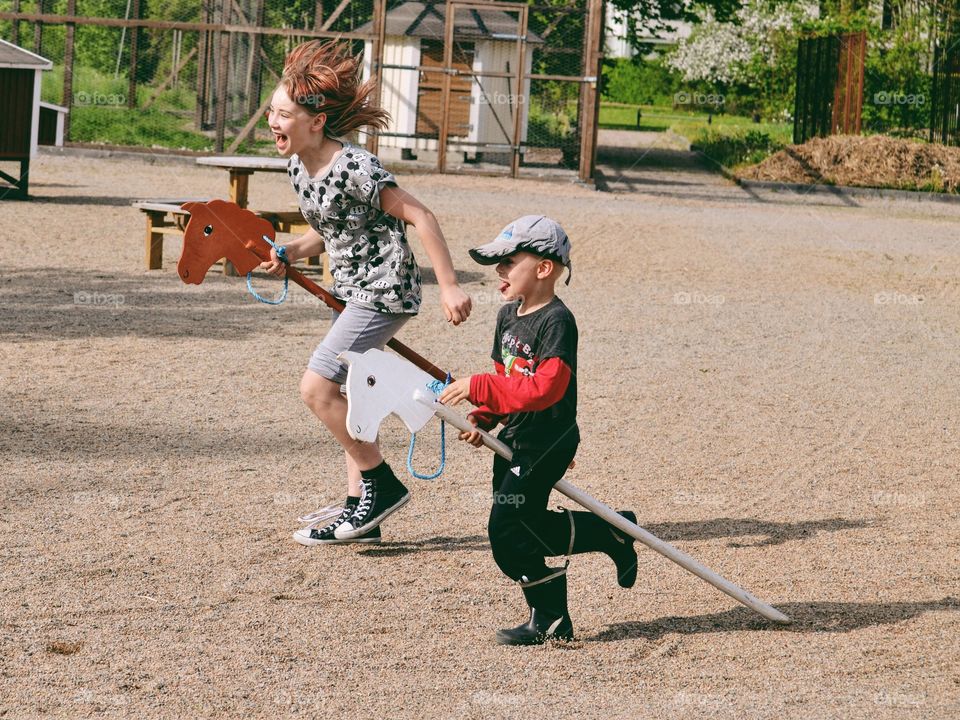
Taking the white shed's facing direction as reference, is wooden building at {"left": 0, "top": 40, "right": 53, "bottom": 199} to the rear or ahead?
ahead

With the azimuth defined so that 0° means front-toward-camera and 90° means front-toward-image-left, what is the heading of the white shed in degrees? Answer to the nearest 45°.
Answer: approximately 0°

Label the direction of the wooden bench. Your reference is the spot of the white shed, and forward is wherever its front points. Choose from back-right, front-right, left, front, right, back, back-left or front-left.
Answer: front
